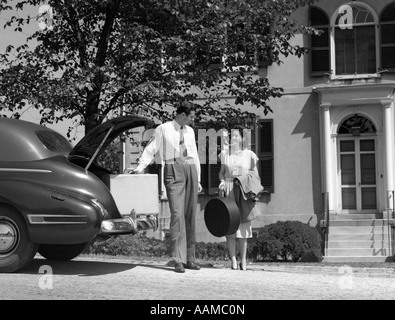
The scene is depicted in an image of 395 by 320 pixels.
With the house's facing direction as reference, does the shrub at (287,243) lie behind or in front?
in front

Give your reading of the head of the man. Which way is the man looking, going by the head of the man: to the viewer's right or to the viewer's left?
to the viewer's right

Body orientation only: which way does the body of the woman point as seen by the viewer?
toward the camera

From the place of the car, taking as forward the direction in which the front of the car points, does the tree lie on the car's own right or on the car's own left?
on the car's own right

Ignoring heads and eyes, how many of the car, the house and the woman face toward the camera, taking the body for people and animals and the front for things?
2

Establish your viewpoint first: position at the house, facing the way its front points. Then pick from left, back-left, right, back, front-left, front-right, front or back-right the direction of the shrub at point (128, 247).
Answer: front-right

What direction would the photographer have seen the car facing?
facing away from the viewer and to the left of the viewer

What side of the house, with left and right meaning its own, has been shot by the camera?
front

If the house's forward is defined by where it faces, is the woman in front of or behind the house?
in front

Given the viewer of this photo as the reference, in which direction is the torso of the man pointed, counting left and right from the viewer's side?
facing the viewer and to the right of the viewer
